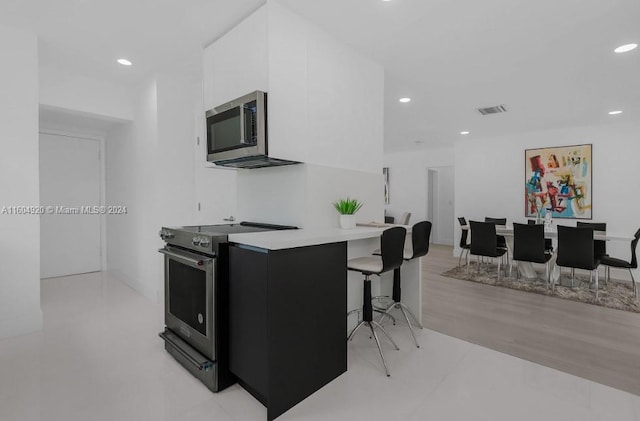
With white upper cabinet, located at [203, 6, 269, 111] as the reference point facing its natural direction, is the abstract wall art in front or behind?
behind

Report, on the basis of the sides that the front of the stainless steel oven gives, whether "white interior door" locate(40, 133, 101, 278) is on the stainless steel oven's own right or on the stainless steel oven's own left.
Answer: on the stainless steel oven's own right

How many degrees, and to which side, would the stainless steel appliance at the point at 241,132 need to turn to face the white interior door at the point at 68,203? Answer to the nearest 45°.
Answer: approximately 90° to its right

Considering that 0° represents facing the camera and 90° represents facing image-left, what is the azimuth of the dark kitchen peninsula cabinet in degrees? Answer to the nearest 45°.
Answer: approximately 45°

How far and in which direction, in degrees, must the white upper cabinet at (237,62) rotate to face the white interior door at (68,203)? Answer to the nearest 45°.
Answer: approximately 90° to its right

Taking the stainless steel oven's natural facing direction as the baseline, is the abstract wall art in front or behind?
behind
